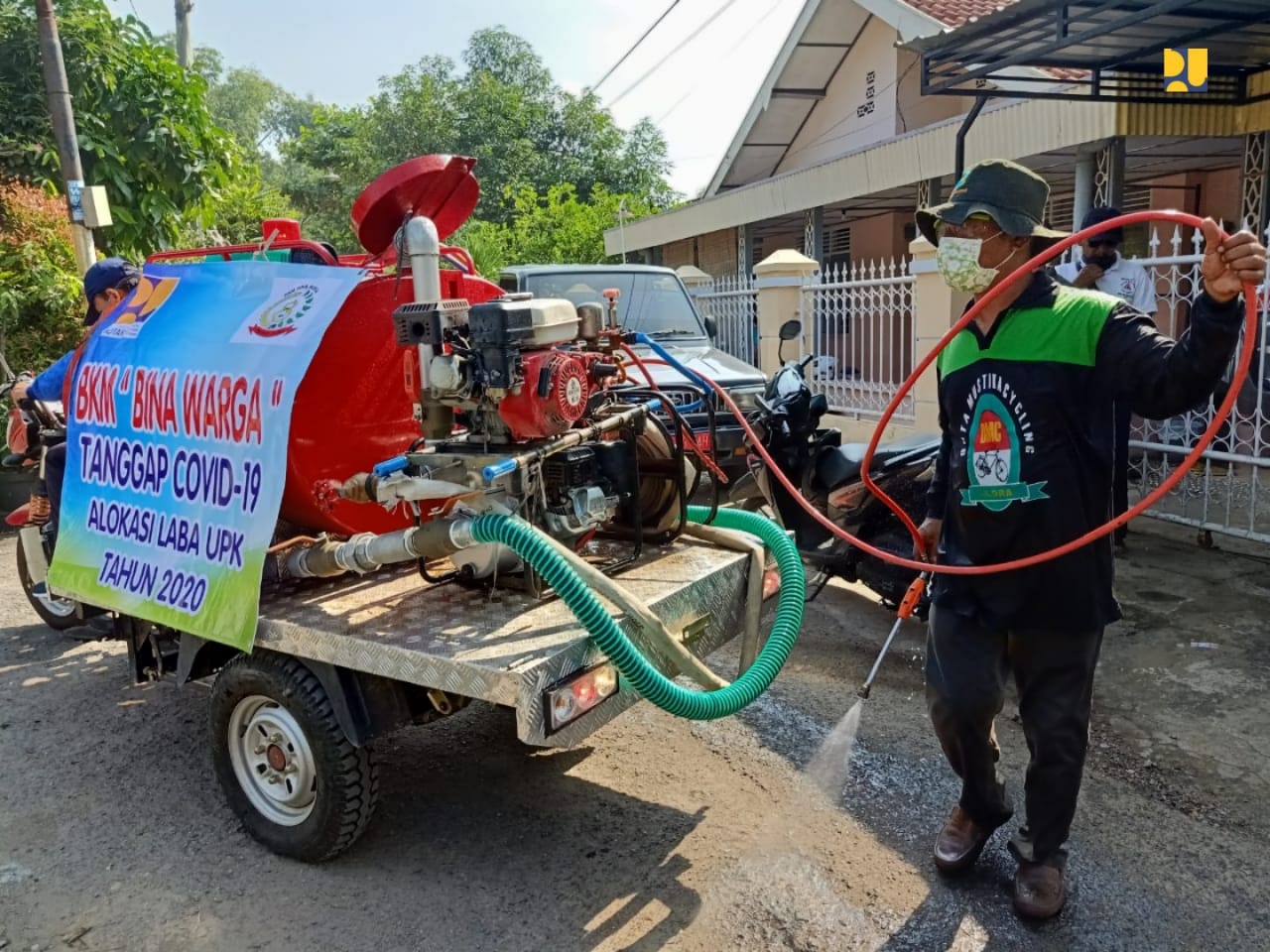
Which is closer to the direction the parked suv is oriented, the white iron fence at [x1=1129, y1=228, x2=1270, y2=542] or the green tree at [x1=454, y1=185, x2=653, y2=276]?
the white iron fence

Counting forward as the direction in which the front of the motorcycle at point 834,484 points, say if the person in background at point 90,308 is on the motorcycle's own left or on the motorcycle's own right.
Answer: on the motorcycle's own left

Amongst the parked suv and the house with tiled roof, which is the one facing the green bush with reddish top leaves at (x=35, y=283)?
the house with tiled roof

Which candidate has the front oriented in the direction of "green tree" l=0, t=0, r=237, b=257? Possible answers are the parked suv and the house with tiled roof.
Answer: the house with tiled roof

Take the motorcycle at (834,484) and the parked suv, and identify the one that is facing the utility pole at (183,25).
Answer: the motorcycle

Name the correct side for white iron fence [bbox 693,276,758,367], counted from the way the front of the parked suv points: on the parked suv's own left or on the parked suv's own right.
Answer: on the parked suv's own left

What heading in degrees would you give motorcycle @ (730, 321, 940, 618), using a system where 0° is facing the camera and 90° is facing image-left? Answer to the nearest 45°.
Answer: approximately 135°

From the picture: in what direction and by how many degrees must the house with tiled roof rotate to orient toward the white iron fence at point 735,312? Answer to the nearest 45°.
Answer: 0° — it already faces it

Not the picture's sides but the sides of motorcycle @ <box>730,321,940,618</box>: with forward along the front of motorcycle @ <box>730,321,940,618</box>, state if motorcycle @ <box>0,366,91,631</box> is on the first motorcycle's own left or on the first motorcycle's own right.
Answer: on the first motorcycle's own left

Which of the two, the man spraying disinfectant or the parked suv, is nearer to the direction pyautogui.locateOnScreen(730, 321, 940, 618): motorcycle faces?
the parked suv

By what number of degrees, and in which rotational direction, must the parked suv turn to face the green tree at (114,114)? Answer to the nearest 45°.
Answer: approximately 135° to its right
